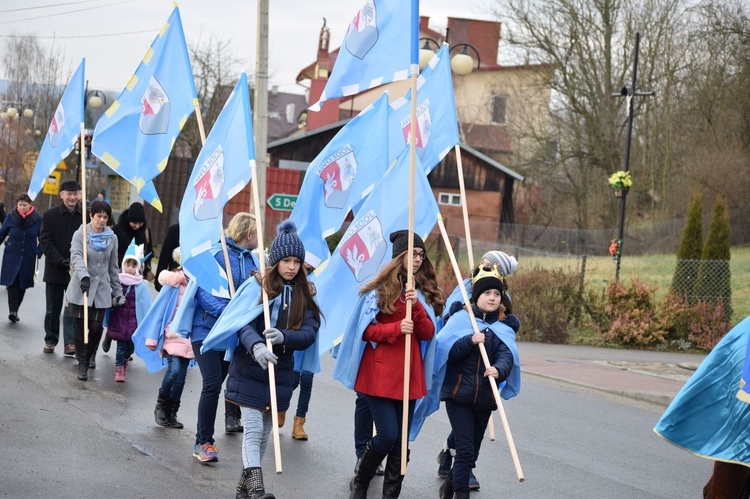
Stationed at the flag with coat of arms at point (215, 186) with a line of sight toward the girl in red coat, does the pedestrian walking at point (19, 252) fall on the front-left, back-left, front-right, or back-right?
back-left

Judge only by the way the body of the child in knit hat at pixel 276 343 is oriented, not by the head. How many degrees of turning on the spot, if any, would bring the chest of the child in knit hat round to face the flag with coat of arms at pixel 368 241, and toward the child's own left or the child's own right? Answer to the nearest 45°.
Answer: approximately 90° to the child's own left

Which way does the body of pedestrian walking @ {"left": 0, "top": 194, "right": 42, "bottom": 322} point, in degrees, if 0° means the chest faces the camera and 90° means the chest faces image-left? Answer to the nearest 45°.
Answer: approximately 0°

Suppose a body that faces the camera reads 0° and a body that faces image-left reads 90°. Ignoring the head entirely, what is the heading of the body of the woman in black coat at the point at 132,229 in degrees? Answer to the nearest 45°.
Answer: approximately 315°

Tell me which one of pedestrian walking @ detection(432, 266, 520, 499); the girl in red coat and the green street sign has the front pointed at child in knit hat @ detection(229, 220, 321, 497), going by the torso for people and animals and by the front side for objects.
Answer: the green street sign

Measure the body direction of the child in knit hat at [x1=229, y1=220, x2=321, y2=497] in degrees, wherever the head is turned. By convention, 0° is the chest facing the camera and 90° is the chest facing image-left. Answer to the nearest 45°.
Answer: approximately 315°

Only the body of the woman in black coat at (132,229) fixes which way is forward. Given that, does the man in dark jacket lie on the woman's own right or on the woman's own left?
on the woman's own right

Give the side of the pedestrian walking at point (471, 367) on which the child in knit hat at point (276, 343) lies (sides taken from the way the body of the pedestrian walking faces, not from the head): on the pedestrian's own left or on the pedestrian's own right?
on the pedestrian's own right

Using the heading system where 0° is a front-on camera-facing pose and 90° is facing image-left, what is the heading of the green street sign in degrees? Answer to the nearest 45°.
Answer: approximately 0°
